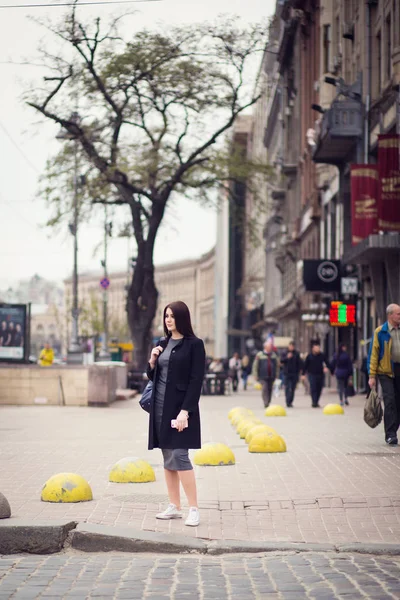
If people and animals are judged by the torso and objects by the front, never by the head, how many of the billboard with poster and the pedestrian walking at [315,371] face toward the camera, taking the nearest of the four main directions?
2

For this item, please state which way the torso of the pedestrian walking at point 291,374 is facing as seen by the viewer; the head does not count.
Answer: toward the camera

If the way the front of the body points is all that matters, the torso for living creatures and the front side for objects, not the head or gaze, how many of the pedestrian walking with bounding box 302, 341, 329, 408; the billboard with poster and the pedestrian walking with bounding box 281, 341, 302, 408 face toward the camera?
3

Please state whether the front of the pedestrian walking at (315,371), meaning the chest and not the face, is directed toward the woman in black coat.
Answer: yes

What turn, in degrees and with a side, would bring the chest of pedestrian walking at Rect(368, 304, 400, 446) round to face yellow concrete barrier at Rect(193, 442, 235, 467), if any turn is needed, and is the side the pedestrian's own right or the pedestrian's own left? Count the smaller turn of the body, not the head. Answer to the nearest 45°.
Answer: approximately 90° to the pedestrian's own right

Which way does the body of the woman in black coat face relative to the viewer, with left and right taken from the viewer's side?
facing the viewer and to the left of the viewer

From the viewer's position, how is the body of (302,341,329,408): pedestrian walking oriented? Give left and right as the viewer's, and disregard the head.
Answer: facing the viewer

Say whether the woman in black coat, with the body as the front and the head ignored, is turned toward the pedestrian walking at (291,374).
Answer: no

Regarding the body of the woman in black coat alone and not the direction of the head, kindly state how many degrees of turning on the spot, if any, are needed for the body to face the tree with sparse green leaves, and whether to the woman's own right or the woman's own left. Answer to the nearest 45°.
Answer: approximately 135° to the woman's own right

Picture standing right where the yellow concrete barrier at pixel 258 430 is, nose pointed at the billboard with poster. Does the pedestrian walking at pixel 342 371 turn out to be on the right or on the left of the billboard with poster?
right

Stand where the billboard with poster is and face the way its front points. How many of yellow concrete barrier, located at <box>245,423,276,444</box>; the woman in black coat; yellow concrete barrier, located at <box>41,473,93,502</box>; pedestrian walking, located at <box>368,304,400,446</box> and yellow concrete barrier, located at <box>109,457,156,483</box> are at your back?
0

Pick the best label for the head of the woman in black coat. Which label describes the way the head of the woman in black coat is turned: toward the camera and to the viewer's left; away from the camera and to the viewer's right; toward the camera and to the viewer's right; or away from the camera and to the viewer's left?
toward the camera and to the viewer's left
